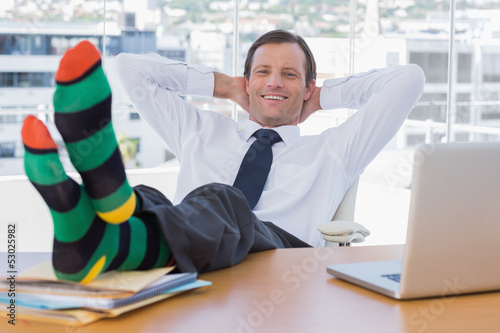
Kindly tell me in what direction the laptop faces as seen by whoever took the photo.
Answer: facing away from the viewer and to the left of the viewer

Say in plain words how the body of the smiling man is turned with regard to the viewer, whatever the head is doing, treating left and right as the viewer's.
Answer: facing the viewer and to the left of the viewer

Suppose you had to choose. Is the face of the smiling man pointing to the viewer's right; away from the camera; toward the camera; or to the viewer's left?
toward the camera
